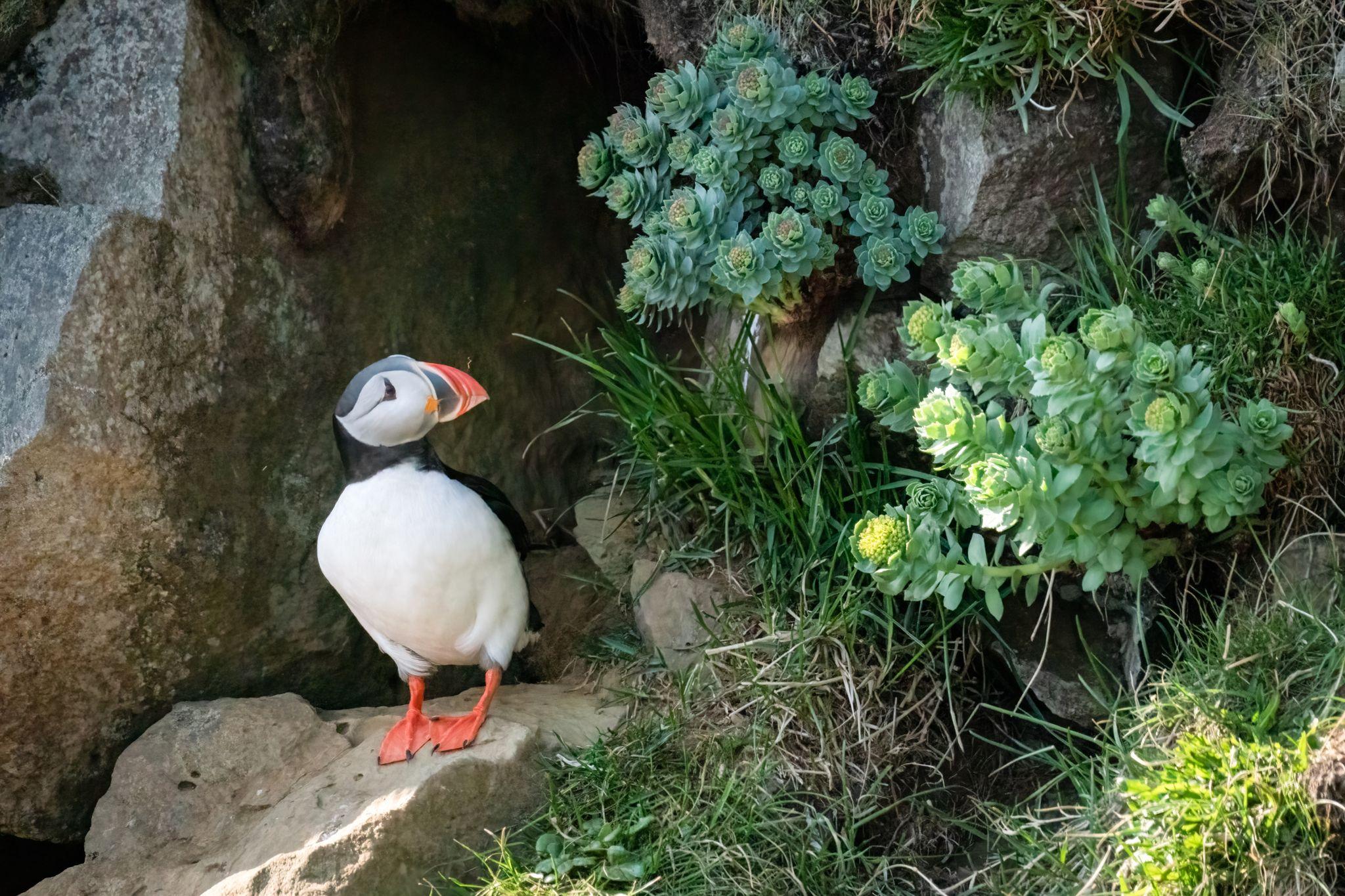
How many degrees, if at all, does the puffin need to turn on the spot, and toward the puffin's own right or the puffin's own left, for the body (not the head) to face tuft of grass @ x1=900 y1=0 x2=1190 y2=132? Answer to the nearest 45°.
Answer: approximately 135° to the puffin's own left

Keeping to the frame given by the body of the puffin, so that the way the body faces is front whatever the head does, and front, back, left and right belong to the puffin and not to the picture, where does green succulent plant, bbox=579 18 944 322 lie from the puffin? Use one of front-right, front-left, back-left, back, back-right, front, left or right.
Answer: back-left

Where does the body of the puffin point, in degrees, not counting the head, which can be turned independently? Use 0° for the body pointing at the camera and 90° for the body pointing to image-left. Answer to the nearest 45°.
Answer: approximately 45°
